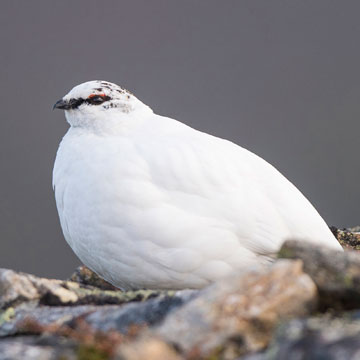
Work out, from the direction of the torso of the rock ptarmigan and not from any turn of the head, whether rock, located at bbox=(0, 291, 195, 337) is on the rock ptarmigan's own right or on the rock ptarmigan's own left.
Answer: on the rock ptarmigan's own left

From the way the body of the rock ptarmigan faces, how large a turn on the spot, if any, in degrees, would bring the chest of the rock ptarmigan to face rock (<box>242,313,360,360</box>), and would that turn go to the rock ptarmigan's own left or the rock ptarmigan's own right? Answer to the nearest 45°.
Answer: approximately 90° to the rock ptarmigan's own left

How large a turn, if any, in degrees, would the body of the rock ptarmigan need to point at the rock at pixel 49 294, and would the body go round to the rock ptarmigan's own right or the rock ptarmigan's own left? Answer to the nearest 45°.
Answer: approximately 45° to the rock ptarmigan's own left

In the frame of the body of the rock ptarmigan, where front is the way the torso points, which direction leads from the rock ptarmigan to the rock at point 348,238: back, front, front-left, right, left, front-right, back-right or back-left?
back-right

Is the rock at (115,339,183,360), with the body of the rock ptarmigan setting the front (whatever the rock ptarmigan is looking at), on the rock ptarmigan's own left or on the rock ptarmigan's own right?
on the rock ptarmigan's own left

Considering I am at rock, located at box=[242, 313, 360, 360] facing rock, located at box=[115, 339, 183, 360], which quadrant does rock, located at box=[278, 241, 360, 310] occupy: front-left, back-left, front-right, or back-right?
back-right

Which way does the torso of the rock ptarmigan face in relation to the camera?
to the viewer's left
